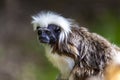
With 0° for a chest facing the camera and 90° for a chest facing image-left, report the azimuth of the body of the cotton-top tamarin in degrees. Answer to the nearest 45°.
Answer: approximately 45°
